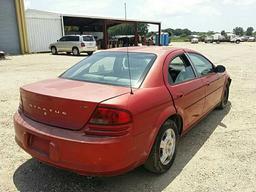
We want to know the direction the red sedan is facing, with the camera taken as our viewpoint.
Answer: facing away from the viewer and to the right of the viewer

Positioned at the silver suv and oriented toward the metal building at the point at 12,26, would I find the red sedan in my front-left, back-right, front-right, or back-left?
back-left

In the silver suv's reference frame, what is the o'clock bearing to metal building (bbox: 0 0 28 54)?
The metal building is roughly at 11 o'clock from the silver suv.

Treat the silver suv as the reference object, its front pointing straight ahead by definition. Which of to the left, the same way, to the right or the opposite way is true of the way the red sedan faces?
to the right

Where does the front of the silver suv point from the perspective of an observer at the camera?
facing away from the viewer and to the left of the viewer

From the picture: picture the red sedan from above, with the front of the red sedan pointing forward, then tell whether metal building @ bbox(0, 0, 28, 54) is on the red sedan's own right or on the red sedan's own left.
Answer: on the red sedan's own left

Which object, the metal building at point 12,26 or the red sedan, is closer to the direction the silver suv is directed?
the metal building

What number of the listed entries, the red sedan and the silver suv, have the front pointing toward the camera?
0

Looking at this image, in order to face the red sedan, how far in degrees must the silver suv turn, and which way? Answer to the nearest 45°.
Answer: approximately 135° to its left

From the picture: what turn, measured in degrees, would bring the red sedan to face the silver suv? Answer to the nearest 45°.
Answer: approximately 45° to its left
